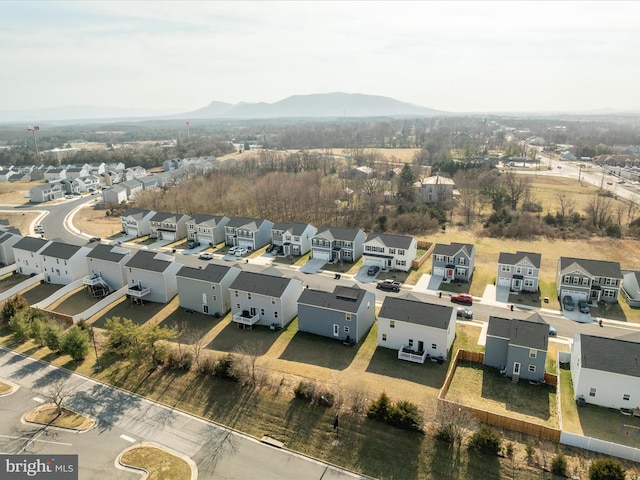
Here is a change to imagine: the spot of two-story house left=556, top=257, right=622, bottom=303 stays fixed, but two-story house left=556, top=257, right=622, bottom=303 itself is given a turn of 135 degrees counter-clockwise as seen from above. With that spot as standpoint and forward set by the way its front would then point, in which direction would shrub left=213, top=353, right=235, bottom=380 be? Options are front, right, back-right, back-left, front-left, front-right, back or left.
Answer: back

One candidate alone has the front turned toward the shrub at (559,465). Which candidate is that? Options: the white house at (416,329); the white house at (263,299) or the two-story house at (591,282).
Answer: the two-story house

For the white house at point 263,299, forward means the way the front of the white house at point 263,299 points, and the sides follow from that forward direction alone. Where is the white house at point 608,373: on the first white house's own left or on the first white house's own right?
on the first white house's own right

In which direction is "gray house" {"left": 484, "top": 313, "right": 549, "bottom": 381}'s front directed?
away from the camera

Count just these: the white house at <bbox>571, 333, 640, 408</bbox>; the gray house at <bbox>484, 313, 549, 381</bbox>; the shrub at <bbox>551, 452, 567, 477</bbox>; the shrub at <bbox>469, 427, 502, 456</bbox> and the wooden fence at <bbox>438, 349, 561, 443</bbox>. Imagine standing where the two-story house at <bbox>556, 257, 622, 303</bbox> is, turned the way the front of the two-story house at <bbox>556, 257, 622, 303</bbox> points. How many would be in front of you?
5

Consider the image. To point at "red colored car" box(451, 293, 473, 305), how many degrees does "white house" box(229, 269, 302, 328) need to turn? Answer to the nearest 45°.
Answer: approximately 45° to its right

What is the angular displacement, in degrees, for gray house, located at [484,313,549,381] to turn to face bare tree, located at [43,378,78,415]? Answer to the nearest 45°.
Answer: approximately 135° to its left

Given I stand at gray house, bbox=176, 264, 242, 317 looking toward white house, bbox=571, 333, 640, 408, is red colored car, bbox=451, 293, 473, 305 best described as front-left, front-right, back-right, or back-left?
front-left

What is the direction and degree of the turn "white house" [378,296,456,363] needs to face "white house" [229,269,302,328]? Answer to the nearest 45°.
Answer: approximately 90° to its left

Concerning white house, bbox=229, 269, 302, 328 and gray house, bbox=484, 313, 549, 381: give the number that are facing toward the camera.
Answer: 0

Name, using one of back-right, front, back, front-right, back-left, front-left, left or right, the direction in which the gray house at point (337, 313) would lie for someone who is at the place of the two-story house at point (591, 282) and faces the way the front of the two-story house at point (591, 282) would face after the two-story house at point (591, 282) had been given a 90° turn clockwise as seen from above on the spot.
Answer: front-left

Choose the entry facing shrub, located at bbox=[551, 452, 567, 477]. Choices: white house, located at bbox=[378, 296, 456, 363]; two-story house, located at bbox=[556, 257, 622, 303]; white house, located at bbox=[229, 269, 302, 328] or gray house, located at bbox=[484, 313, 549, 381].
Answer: the two-story house

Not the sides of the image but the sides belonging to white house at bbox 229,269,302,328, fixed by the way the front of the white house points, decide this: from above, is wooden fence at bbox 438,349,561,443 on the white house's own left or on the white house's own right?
on the white house's own right

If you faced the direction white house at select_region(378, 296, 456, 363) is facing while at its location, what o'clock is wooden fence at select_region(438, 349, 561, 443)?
The wooden fence is roughly at 5 o'clock from the white house.

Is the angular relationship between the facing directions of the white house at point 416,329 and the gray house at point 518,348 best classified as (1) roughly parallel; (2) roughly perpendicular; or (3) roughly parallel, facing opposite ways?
roughly parallel

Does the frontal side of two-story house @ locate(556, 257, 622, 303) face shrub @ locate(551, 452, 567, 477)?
yes

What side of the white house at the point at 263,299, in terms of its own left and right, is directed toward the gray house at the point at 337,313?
right

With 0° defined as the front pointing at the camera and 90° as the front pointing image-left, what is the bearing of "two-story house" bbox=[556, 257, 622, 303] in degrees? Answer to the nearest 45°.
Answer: approximately 0°

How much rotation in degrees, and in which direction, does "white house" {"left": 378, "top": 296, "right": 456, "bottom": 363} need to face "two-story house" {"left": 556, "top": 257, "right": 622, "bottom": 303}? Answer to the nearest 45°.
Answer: approximately 45° to its right

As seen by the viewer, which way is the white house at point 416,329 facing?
away from the camera

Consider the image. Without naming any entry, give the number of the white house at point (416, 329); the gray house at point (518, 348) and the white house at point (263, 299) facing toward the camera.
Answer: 0

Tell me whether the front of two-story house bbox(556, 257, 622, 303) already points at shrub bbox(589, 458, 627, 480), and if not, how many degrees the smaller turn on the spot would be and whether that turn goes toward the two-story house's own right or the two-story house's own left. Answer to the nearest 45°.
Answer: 0° — it already faces it
